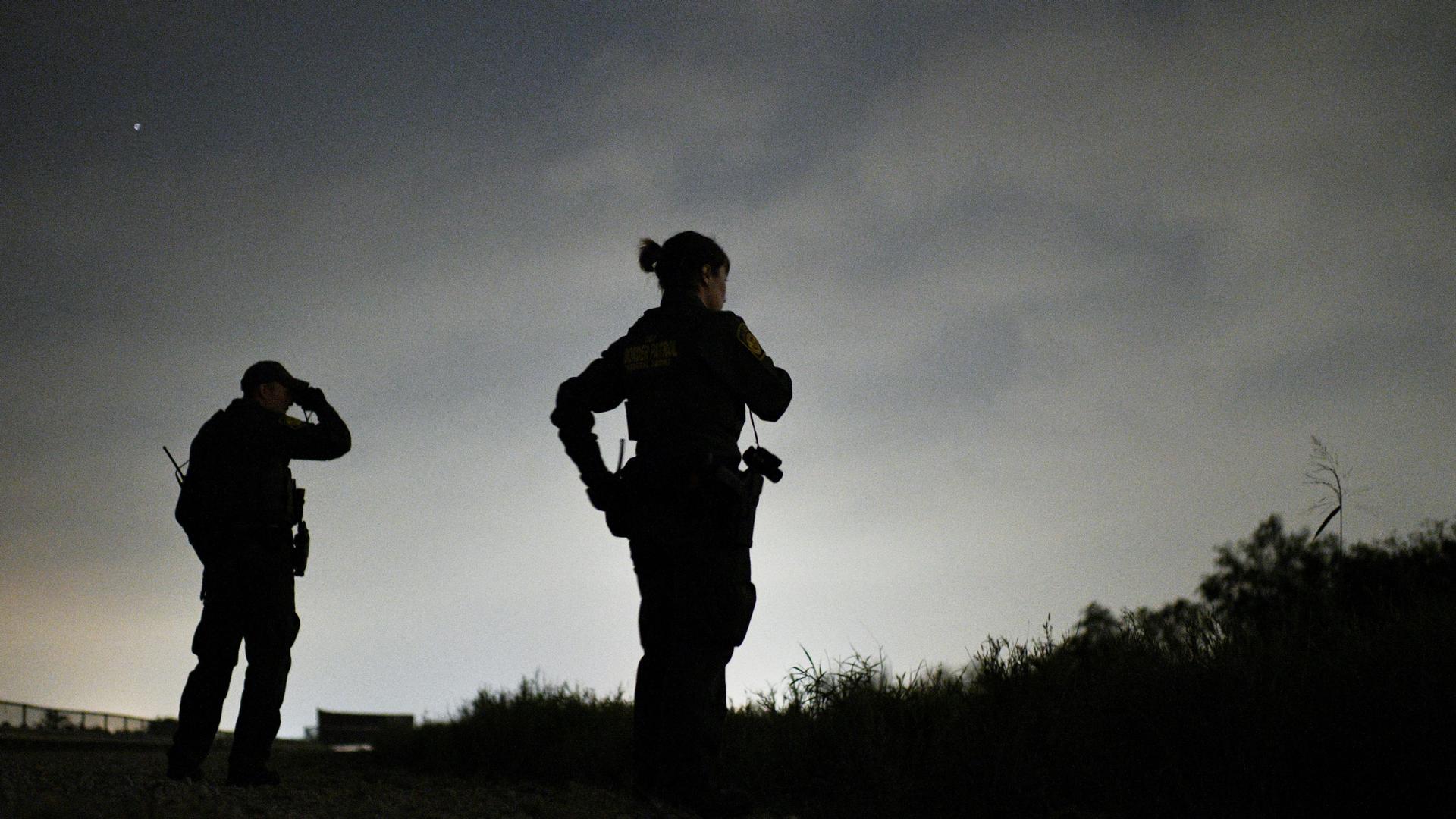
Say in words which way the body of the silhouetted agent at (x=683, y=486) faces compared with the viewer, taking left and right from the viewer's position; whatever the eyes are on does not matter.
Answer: facing away from the viewer and to the right of the viewer

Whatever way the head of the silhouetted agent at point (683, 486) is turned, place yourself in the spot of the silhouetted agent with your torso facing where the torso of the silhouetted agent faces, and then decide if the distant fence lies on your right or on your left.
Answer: on your left

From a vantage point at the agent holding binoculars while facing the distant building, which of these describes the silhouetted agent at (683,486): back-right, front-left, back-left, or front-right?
back-right

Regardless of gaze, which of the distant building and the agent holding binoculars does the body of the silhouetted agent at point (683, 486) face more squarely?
the distant building

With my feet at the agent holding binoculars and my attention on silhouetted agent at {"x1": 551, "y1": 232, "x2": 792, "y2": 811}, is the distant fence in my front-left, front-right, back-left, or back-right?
back-left

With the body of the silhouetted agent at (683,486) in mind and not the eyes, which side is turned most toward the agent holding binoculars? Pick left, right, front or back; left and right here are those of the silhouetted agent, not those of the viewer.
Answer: left

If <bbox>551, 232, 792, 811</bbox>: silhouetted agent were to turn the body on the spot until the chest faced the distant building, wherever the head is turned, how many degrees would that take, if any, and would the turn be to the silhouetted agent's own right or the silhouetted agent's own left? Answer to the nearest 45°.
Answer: approximately 45° to the silhouetted agent's own left
